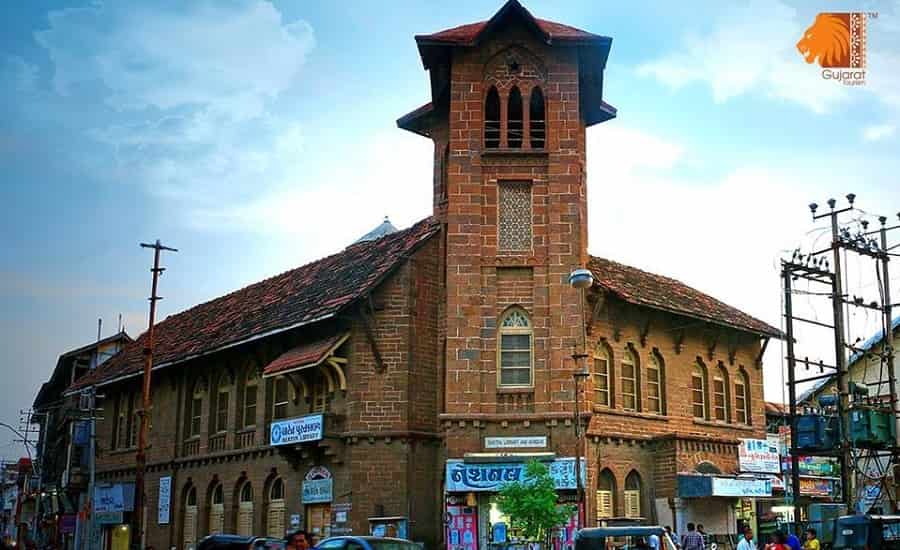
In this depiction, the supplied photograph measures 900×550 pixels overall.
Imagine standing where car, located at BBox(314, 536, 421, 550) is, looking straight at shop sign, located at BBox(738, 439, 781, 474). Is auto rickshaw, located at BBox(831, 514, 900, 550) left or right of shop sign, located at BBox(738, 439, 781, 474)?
right

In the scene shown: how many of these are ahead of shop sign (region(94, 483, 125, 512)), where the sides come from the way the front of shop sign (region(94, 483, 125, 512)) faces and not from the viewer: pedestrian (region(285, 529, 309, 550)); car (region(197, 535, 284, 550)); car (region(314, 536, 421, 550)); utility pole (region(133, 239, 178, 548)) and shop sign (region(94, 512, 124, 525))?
4

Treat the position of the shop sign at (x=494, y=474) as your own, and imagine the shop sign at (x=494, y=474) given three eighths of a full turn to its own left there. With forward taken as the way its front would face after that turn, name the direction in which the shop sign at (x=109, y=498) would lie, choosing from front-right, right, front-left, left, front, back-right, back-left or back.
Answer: left

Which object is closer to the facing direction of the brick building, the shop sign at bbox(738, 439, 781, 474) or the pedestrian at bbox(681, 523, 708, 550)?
the pedestrian
